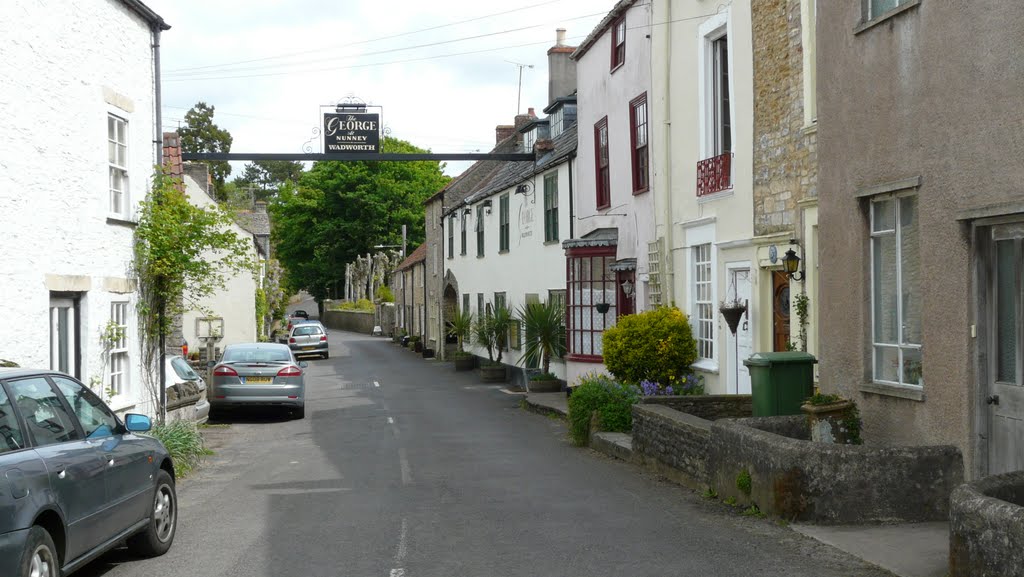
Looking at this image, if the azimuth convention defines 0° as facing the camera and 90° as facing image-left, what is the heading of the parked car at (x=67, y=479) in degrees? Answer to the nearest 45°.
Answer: approximately 225°

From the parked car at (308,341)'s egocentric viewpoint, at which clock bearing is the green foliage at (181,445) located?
The green foliage is roughly at 6 o'clock from the parked car.

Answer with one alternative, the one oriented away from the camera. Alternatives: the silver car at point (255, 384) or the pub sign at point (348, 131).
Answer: the silver car

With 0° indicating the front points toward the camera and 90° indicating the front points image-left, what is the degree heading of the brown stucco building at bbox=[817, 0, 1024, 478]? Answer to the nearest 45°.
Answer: approximately 45°

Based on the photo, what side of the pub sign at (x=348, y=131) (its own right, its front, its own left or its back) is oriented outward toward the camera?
front

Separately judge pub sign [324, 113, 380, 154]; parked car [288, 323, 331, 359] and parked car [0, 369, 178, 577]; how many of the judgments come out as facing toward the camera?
1

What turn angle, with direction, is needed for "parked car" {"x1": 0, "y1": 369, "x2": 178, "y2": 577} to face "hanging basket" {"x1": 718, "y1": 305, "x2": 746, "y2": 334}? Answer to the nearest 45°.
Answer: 0° — it already faces it

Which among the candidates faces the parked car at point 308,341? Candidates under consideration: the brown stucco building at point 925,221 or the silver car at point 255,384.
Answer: the silver car

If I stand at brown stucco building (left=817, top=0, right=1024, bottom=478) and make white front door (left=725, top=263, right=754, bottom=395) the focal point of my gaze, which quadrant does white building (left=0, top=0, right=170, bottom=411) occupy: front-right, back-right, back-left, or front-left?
front-left

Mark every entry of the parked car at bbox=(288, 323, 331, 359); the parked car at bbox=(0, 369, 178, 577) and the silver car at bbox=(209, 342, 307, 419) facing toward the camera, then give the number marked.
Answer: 0

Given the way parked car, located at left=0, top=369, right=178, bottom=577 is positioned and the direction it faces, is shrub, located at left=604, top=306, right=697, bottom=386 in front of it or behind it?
in front

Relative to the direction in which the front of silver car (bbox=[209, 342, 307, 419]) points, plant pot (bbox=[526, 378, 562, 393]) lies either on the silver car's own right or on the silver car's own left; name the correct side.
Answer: on the silver car's own right

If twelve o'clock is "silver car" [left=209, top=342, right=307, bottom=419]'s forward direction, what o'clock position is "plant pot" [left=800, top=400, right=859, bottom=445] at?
The plant pot is roughly at 5 o'clock from the silver car.

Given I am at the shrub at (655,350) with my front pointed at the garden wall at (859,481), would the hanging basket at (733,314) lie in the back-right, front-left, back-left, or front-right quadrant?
front-left

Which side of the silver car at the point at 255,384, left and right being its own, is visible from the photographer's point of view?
back

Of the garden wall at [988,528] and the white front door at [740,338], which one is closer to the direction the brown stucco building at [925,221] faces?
the garden wall

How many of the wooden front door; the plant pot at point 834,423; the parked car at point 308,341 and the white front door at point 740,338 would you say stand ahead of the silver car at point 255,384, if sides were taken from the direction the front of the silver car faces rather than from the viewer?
1

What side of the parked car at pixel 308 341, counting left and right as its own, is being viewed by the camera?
back
